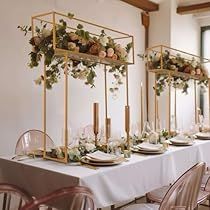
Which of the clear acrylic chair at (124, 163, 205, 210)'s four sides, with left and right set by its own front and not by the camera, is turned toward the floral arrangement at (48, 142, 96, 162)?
front
